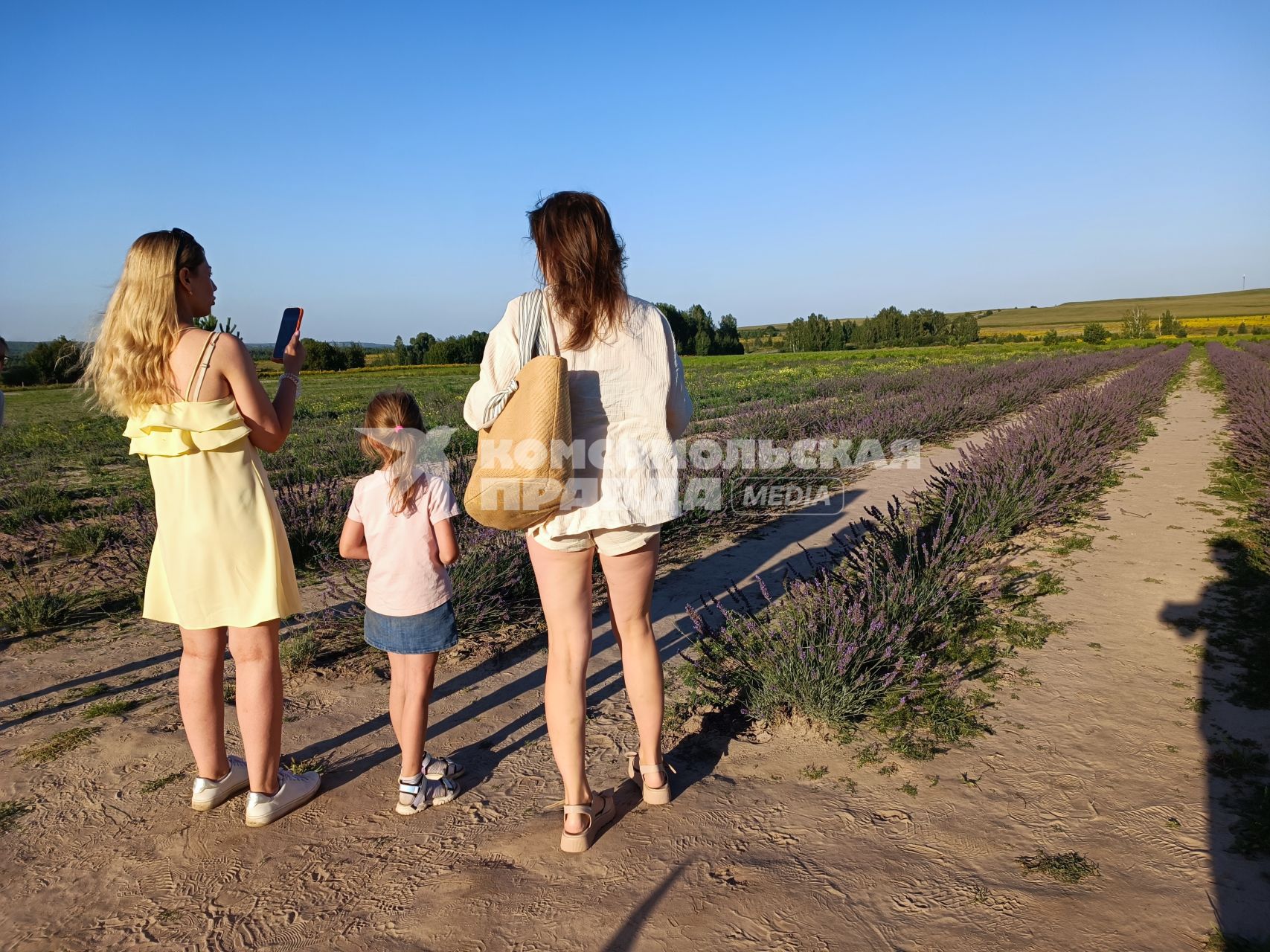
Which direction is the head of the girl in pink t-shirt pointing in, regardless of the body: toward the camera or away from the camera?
away from the camera

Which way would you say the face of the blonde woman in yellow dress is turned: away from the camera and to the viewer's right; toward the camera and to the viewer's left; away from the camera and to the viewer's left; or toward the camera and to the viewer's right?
away from the camera and to the viewer's right

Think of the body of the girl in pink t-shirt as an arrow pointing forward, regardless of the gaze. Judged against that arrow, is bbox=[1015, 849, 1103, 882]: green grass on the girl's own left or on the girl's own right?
on the girl's own right

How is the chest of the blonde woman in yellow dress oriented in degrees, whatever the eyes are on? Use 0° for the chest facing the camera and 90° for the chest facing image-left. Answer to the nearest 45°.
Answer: approximately 225°

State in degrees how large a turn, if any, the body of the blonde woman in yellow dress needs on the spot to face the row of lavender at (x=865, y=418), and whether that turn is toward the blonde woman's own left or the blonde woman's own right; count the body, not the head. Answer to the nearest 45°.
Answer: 0° — they already face it

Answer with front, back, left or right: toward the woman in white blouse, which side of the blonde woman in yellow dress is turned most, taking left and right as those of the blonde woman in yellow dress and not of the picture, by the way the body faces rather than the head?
right

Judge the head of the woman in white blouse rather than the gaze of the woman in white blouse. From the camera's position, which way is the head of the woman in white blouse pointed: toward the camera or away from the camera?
away from the camera

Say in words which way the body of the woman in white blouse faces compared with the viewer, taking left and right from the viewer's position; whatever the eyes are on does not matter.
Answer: facing away from the viewer

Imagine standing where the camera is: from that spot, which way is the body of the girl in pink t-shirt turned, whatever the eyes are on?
away from the camera
